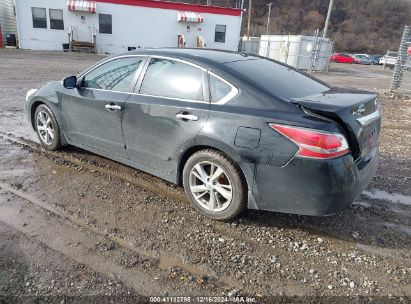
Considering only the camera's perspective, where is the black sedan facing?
facing away from the viewer and to the left of the viewer

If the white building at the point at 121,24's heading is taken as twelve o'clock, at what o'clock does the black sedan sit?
The black sedan is roughly at 12 o'clock from the white building.

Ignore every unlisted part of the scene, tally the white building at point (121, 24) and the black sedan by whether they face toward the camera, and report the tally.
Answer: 1

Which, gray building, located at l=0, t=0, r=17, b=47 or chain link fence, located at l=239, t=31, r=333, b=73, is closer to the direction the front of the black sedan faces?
the gray building

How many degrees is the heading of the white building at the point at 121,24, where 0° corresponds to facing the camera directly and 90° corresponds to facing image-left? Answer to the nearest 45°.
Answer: approximately 0°

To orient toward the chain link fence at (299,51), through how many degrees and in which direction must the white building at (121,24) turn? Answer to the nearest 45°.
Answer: approximately 90° to its left

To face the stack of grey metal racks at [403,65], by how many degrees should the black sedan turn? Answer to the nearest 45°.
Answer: approximately 90° to its right

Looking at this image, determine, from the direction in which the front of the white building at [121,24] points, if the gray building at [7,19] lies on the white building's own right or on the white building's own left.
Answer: on the white building's own right

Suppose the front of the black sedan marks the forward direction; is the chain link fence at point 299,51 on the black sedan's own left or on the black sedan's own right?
on the black sedan's own right

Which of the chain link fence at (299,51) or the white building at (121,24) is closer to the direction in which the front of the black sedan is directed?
the white building
